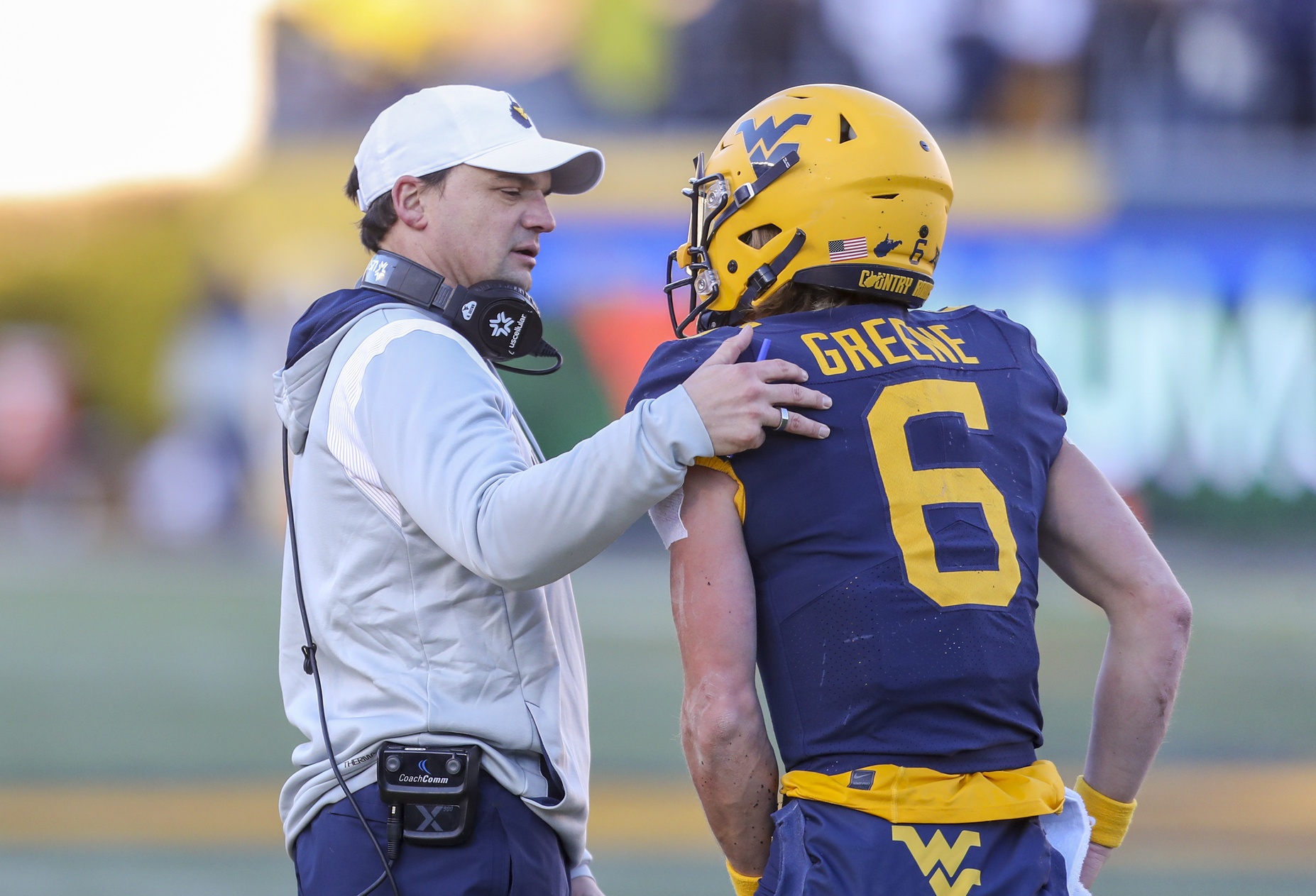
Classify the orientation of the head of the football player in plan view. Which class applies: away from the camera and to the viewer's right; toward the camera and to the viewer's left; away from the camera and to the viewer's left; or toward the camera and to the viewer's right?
away from the camera and to the viewer's left

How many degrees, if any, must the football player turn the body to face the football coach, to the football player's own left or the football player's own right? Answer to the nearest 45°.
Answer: approximately 45° to the football player's own left

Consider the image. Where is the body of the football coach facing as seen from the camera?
to the viewer's right

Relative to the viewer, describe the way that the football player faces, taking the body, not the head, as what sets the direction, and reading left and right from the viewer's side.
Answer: facing away from the viewer and to the left of the viewer

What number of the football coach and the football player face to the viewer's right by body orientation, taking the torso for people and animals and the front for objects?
1

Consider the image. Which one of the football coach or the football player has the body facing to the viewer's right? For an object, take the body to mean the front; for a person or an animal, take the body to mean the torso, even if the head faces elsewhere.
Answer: the football coach

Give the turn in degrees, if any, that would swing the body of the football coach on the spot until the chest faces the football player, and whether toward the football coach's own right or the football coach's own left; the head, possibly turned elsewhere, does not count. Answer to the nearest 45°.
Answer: approximately 45° to the football coach's own right

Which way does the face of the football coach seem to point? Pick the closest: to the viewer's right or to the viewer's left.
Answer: to the viewer's right
